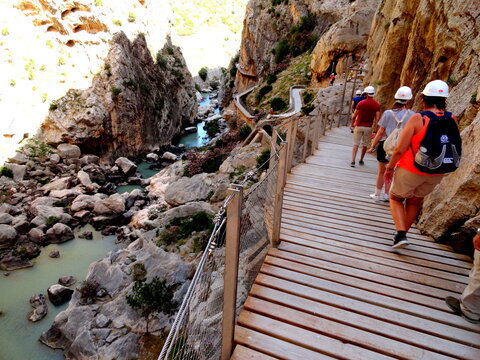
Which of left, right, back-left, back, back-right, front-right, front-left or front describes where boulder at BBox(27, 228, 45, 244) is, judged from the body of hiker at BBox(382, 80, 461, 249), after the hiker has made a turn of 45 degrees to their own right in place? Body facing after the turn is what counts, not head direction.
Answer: left

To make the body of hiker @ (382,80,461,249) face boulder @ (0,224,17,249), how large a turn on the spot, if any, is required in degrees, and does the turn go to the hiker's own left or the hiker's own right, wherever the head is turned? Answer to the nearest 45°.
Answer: approximately 45° to the hiker's own left

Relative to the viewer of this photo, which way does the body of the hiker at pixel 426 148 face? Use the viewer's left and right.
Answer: facing away from the viewer and to the left of the viewer

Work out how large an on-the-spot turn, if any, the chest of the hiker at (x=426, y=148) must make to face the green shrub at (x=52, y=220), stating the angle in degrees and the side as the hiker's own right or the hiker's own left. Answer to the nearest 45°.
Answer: approximately 45° to the hiker's own left

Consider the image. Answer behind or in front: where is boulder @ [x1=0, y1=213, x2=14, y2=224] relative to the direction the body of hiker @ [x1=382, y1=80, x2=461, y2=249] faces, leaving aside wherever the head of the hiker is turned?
in front

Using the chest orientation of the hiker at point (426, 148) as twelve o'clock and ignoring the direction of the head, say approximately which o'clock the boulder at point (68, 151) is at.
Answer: The boulder is roughly at 11 o'clock from the hiker.

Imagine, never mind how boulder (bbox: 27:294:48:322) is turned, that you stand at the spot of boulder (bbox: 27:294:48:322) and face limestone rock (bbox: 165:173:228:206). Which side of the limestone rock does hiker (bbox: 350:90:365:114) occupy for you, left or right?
right

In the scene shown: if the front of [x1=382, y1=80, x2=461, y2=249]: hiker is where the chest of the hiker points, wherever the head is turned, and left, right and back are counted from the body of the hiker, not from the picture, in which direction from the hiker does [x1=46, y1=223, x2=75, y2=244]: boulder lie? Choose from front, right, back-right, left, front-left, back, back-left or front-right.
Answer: front-left

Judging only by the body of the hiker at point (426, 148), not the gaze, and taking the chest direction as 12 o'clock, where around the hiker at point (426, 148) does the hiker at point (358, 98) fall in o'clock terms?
the hiker at point (358, 98) is roughly at 1 o'clock from the hiker at point (426, 148).

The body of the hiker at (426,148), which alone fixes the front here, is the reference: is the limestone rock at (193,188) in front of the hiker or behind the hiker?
in front

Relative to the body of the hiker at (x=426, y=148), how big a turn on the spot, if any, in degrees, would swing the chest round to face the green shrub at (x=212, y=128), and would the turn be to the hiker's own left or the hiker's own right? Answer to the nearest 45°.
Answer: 0° — they already face it

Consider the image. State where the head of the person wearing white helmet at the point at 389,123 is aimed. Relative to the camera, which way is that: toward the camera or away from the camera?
away from the camera

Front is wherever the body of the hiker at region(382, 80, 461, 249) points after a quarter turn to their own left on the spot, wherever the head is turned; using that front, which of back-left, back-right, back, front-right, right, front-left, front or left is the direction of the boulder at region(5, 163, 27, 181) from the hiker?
front-right

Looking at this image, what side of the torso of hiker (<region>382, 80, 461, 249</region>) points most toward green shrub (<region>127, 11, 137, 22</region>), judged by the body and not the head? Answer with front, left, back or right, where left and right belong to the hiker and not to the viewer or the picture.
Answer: front
